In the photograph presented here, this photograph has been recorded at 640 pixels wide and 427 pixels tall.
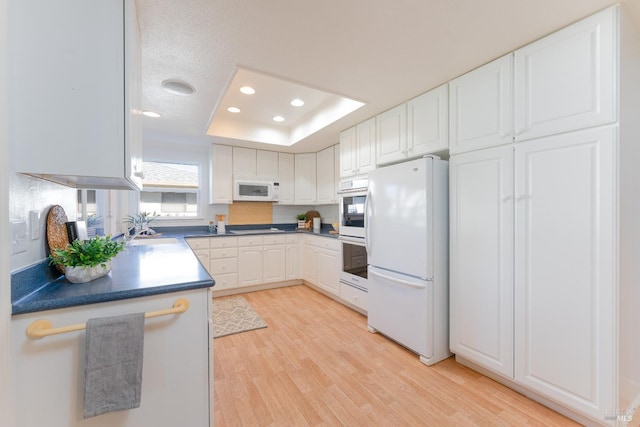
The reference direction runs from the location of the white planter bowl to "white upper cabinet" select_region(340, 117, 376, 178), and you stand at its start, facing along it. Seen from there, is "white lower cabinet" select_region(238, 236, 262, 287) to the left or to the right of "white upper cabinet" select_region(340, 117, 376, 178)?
left

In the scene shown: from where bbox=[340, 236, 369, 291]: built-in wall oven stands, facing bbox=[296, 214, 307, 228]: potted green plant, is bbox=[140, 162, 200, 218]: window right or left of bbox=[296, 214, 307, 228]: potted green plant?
left

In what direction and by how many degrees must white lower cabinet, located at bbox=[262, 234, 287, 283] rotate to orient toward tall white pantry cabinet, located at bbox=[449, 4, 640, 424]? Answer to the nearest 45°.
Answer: approximately 45° to its left

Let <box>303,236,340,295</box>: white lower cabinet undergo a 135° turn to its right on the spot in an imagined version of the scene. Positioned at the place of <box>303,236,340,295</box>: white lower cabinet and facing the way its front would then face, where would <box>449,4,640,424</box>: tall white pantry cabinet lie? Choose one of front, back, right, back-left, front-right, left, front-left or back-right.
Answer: back-right

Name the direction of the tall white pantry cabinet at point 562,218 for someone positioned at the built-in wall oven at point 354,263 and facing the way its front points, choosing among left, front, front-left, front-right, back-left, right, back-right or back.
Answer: left

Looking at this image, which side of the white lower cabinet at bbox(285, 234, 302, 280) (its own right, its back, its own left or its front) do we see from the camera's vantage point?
front

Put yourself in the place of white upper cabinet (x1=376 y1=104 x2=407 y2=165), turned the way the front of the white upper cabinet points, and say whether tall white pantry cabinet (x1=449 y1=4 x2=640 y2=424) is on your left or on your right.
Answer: on your left

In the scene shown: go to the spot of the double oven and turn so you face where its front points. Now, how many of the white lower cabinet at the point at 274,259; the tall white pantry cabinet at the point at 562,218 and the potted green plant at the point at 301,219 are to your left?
1

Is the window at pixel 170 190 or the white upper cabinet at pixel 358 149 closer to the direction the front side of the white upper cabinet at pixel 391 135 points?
the window

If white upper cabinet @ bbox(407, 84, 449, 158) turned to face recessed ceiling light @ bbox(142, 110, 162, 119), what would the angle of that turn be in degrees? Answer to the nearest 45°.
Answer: approximately 45° to its right

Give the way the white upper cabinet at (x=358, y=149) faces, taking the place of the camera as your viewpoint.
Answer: facing the viewer and to the left of the viewer

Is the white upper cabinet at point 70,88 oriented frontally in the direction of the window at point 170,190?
no

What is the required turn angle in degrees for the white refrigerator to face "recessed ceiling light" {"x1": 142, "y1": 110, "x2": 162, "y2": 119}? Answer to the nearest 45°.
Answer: approximately 45° to its right

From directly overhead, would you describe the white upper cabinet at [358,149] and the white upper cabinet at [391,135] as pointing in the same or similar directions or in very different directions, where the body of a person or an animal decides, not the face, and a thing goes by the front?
same or similar directions

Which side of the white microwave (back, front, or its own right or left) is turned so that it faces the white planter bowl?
front

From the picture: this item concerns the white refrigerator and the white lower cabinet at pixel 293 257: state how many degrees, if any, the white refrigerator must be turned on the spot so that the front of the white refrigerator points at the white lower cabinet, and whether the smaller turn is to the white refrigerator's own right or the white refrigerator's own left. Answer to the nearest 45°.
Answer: approximately 90° to the white refrigerator's own right

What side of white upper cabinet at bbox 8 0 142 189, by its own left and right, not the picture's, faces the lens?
right

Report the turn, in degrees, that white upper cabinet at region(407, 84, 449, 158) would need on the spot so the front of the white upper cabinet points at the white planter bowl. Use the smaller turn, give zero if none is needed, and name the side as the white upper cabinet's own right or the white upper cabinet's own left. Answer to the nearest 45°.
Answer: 0° — it already faces it
